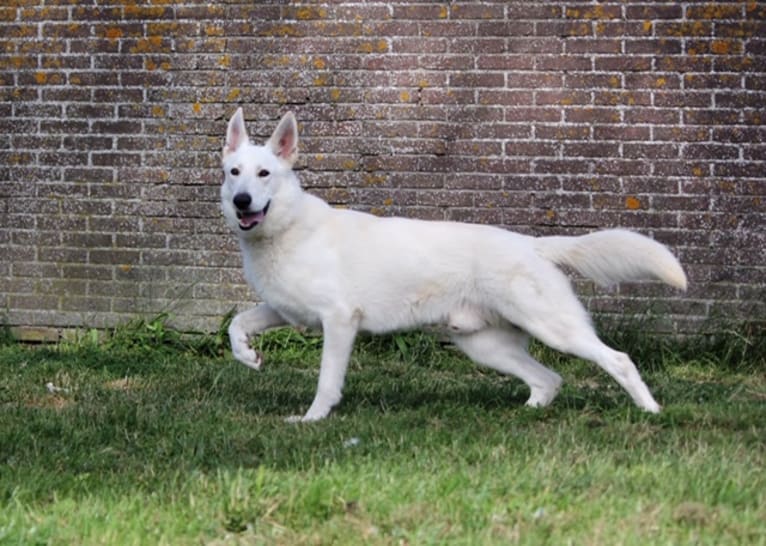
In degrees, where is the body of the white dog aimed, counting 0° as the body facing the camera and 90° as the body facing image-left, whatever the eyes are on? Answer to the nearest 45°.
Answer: approximately 90°
